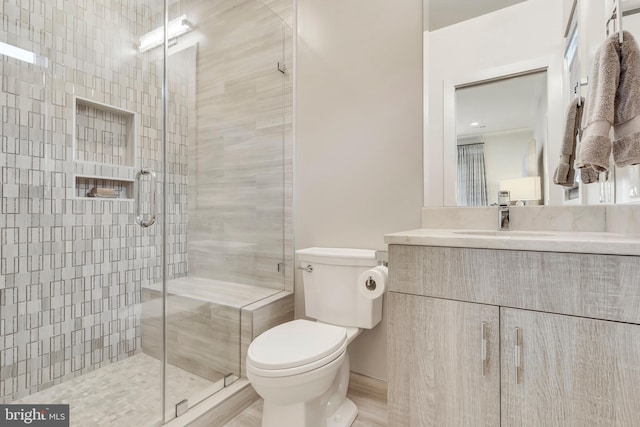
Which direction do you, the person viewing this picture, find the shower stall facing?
facing the viewer and to the right of the viewer

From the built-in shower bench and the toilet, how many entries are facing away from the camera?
0

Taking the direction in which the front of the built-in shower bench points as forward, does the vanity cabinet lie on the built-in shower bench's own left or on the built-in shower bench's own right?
on the built-in shower bench's own left

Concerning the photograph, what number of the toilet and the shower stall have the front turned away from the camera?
0

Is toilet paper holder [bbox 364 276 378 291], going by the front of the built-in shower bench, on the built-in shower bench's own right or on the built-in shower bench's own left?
on the built-in shower bench's own left
